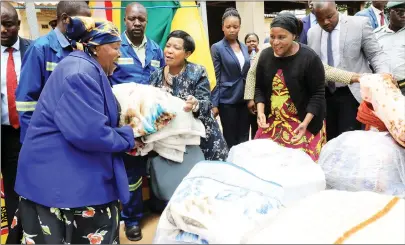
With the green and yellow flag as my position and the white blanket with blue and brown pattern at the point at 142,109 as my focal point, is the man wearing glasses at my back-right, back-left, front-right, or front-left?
front-left

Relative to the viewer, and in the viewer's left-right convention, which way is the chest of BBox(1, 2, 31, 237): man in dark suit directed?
facing the viewer

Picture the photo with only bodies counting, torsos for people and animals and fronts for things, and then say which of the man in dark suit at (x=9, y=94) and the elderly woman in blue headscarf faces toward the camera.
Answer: the man in dark suit

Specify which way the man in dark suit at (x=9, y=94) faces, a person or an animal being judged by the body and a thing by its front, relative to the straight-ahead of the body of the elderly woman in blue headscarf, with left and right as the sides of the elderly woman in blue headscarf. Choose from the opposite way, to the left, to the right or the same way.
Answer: to the right

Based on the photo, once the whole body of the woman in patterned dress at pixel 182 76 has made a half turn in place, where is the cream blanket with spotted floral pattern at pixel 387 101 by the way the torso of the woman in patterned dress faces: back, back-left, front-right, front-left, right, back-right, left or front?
right

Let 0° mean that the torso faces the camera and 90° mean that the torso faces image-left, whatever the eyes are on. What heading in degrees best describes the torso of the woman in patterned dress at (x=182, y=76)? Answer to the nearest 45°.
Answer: approximately 45°

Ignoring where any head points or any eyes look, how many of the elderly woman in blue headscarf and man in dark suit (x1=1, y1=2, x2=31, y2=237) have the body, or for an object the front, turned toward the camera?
1

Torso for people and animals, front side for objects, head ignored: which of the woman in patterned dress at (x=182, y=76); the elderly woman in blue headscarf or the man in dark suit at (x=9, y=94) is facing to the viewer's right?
the elderly woman in blue headscarf

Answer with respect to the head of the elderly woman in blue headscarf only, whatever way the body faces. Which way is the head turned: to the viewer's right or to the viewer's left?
to the viewer's right

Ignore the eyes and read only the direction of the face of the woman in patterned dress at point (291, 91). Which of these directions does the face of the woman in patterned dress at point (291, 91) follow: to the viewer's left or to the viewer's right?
to the viewer's left

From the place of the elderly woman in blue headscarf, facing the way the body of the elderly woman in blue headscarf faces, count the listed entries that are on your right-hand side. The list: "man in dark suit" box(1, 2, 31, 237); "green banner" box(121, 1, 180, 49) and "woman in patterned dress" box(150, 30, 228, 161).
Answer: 0

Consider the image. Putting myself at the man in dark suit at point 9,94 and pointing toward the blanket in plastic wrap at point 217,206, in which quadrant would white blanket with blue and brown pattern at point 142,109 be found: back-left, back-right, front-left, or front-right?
front-left

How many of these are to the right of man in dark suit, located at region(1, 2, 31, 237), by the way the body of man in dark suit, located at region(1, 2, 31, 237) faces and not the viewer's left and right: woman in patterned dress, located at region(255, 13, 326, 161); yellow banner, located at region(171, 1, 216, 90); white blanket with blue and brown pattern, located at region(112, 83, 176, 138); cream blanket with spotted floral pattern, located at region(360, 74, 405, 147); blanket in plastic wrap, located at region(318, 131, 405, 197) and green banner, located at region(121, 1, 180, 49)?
0

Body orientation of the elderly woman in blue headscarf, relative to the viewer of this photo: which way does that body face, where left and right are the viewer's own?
facing to the right of the viewer

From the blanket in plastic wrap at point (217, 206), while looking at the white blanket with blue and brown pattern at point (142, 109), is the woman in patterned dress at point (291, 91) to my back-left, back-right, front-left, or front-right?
front-right

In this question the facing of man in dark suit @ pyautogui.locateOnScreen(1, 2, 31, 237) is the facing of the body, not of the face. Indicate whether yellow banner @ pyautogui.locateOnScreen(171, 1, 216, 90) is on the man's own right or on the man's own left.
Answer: on the man's own left

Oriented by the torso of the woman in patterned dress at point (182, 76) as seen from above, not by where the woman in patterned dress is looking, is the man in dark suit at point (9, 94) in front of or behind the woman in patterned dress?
in front

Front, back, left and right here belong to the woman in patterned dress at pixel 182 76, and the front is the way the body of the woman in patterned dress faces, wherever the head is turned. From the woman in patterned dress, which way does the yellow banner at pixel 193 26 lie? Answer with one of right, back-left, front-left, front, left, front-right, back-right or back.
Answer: back-right

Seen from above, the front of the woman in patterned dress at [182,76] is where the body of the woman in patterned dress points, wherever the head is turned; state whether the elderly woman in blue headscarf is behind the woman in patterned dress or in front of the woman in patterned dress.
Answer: in front

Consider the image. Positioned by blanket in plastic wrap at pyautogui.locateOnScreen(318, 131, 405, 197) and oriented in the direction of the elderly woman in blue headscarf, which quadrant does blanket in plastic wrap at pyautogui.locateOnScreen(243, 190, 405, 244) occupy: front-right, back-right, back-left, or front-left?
front-left
